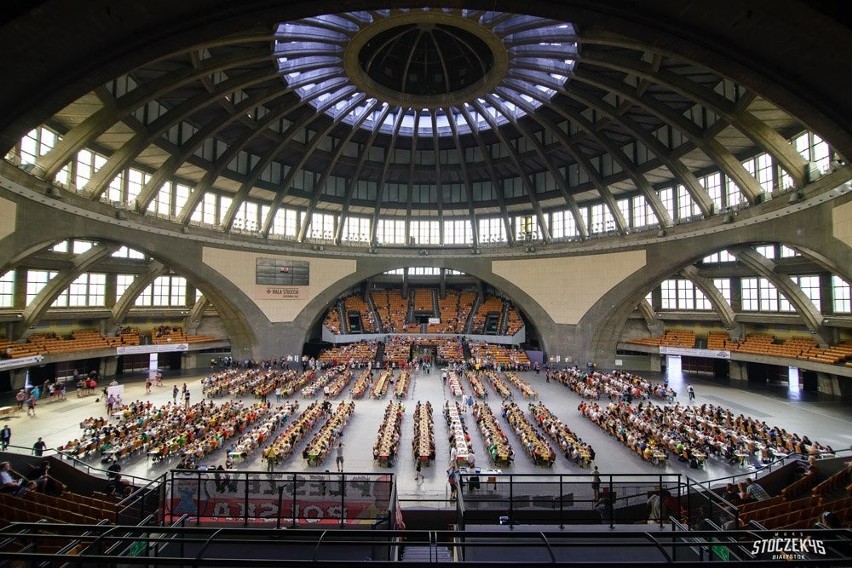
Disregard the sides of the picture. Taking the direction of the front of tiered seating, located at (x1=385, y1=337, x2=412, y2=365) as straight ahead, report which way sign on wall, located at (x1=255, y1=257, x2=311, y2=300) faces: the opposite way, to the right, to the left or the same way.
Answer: the same way

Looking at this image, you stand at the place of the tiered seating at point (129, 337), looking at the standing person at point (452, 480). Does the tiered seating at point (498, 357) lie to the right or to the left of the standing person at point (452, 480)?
left

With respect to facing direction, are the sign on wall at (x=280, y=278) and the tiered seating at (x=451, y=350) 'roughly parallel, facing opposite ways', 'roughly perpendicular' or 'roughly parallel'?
roughly parallel

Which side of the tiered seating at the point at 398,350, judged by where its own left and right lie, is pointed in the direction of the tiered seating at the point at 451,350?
left

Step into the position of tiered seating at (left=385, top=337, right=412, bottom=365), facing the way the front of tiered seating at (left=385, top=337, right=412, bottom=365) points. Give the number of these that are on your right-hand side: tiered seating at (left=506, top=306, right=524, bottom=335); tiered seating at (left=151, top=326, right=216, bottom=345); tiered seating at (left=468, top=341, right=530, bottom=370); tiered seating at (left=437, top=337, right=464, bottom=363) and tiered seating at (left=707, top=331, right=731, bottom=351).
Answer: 1

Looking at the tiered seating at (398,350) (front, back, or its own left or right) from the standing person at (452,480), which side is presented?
front

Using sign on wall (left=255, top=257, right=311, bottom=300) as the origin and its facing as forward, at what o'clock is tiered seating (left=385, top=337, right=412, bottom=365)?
The tiered seating is roughly at 9 o'clock from the sign on wall.

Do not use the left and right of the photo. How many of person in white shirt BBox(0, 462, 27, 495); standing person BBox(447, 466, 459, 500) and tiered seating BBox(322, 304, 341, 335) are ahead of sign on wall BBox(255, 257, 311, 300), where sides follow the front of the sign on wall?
2

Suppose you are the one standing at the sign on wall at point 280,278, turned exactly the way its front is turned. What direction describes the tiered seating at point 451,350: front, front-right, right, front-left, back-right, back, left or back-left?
left

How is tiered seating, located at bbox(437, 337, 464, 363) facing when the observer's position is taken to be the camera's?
facing the viewer

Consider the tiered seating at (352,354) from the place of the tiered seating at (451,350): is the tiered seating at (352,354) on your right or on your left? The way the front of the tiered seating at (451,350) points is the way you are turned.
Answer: on your right

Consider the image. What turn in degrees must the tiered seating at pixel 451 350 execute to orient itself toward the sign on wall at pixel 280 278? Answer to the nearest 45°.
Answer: approximately 90° to its right

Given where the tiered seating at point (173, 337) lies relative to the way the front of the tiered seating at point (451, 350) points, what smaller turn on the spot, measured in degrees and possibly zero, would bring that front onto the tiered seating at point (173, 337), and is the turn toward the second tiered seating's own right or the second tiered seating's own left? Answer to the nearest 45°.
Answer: approximately 90° to the second tiered seating's own right

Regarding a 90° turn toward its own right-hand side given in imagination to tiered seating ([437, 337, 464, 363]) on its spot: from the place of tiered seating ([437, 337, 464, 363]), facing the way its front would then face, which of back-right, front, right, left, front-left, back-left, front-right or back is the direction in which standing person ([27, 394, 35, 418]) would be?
front-left

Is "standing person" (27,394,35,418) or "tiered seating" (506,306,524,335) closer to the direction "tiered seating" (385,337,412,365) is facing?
the standing person

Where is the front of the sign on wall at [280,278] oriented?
toward the camera

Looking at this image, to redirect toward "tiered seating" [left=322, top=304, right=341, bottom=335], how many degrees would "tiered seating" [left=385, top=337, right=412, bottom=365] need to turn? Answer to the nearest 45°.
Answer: approximately 135° to its right
